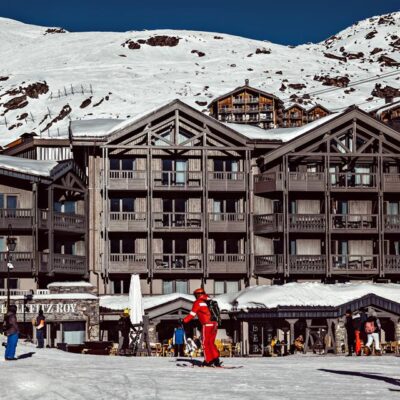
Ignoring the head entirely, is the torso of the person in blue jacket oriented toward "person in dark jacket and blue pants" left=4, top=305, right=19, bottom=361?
no
